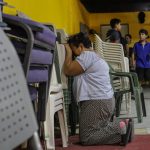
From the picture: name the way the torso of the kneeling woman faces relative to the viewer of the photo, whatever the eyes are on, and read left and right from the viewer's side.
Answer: facing to the left of the viewer

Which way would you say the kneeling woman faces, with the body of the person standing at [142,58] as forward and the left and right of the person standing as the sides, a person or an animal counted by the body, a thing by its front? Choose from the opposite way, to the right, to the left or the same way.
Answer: to the right

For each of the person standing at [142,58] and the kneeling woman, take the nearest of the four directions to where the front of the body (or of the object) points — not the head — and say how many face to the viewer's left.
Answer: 1

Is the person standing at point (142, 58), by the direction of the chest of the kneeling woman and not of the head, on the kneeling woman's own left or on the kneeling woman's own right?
on the kneeling woman's own right

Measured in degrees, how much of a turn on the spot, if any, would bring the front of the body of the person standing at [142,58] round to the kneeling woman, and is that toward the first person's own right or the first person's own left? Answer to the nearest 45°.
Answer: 0° — they already face them
